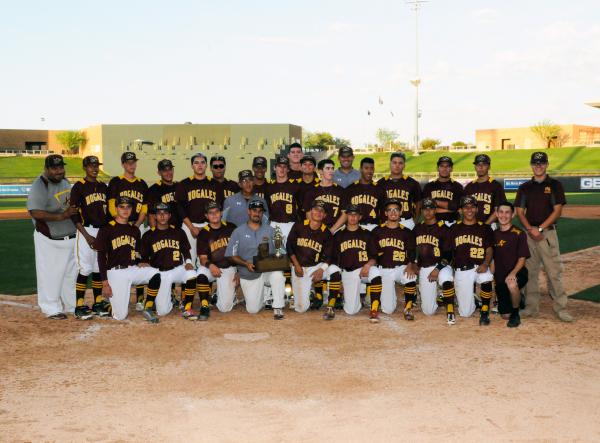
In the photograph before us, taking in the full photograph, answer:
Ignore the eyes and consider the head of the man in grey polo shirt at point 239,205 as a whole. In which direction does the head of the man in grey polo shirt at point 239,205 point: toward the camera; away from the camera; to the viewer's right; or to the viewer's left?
toward the camera

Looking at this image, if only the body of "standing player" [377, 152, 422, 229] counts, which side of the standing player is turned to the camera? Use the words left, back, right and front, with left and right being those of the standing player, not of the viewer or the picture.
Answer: front

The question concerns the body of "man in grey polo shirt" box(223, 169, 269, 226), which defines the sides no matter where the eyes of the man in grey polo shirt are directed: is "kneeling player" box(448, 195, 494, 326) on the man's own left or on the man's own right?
on the man's own left

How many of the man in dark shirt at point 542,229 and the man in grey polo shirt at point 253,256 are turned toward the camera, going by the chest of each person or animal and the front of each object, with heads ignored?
2

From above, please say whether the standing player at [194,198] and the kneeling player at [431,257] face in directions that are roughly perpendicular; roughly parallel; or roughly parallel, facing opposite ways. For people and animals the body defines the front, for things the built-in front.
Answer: roughly parallel

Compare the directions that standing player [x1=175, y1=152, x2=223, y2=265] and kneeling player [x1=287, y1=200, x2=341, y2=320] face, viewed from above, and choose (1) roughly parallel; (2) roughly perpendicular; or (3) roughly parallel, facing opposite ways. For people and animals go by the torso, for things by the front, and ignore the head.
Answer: roughly parallel

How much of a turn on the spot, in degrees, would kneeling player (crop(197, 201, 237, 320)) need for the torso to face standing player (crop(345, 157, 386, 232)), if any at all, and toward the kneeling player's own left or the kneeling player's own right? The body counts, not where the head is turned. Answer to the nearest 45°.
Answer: approximately 90° to the kneeling player's own left

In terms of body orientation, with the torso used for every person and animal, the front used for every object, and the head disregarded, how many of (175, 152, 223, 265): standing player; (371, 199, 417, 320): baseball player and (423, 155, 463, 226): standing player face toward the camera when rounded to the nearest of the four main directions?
3

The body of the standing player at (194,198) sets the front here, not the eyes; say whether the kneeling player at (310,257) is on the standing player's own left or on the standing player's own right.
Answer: on the standing player's own left

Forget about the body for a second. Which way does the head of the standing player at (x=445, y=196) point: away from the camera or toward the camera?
toward the camera

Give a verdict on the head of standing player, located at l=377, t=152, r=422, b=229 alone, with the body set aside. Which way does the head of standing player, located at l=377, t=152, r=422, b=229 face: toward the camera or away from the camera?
toward the camera

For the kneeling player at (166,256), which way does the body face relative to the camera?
toward the camera

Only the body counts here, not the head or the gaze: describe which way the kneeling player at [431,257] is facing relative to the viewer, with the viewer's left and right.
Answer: facing the viewer

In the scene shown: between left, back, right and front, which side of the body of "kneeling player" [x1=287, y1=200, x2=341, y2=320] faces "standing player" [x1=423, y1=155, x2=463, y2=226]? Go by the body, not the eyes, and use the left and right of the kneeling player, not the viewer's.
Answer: left

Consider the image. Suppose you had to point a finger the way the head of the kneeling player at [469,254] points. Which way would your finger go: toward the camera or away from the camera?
toward the camera

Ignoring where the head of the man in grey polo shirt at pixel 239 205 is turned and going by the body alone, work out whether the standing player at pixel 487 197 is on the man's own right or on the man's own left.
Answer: on the man's own left

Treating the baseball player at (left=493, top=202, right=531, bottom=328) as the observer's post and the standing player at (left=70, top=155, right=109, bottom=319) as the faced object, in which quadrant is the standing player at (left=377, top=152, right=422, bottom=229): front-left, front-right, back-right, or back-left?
front-right

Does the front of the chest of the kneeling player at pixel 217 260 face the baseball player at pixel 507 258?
no

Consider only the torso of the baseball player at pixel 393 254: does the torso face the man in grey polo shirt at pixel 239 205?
no

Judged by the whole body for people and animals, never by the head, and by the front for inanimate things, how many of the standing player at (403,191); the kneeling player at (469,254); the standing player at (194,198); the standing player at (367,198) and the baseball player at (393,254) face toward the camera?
5
